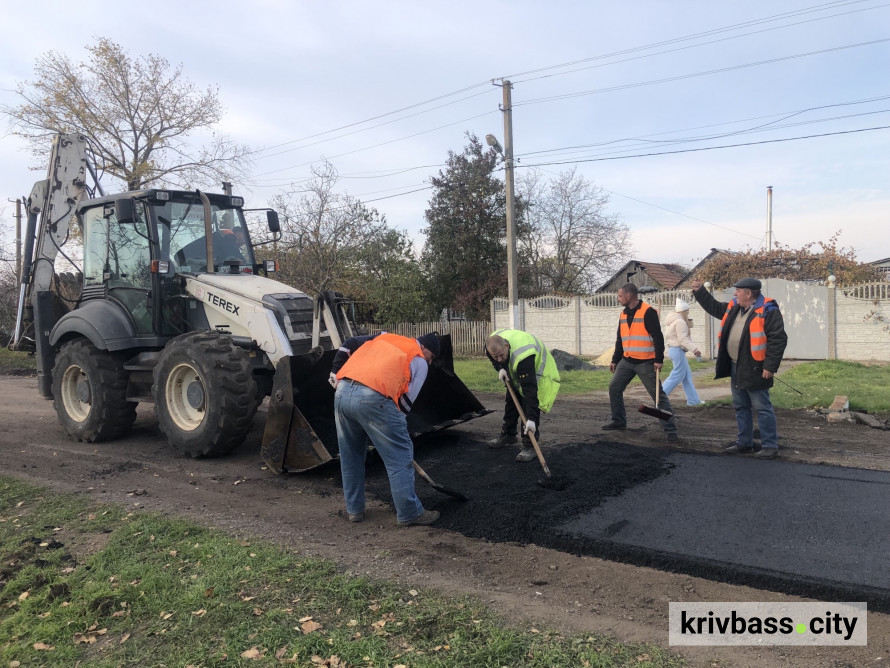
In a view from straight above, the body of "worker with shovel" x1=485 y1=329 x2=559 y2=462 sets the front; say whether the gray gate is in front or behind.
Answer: behind

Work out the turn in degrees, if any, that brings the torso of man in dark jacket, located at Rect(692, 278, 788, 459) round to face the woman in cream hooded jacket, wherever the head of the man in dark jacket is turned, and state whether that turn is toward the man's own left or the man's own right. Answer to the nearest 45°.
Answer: approximately 135° to the man's own right

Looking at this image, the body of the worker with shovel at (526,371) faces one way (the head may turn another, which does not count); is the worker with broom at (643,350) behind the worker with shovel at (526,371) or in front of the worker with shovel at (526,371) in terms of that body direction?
behind

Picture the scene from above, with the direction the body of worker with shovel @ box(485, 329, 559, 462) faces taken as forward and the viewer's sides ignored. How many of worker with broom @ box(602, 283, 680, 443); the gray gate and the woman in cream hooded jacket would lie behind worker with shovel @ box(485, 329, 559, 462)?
3

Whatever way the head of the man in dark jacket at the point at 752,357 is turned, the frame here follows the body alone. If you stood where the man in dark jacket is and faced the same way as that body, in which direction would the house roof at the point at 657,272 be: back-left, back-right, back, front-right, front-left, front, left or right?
back-right

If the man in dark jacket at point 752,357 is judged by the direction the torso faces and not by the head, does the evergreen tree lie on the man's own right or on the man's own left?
on the man's own right

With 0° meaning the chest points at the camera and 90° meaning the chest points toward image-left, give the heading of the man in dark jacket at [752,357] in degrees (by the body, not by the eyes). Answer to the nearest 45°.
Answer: approximately 45°

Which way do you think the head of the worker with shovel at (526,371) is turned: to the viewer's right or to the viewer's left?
to the viewer's left
